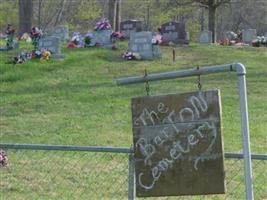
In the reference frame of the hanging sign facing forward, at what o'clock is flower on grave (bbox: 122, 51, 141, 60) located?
The flower on grave is roughly at 6 o'clock from the hanging sign.

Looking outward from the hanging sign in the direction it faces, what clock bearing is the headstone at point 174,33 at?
The headstone is roughly at 6 o'clock from the hanging sign.

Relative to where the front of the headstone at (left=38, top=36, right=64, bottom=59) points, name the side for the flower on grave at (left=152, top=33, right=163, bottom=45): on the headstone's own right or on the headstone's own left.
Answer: on the headstone's own left

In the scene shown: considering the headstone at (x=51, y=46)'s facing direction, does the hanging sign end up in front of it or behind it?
in front

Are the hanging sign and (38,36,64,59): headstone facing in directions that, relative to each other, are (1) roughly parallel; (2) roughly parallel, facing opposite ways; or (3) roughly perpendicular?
roughly parallel

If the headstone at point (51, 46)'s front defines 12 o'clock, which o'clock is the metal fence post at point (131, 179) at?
The metal fence post is roughly at 12 o'clock from the headstone.

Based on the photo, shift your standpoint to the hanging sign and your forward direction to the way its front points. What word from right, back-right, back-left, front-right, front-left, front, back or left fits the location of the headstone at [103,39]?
back

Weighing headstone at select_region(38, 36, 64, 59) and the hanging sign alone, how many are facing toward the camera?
2

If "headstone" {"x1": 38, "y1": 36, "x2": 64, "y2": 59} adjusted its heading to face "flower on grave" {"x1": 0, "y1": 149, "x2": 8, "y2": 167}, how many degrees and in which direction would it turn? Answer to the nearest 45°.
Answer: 0° — it already faces it

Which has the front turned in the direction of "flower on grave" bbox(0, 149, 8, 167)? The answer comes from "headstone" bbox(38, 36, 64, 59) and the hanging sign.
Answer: the headstone

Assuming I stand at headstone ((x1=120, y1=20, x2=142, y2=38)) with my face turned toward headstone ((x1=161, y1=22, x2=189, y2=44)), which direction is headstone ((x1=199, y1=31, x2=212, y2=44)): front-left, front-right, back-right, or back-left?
front-left

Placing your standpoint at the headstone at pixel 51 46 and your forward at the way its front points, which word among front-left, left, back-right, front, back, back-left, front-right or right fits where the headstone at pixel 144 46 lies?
left

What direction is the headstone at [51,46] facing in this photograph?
toward the camera

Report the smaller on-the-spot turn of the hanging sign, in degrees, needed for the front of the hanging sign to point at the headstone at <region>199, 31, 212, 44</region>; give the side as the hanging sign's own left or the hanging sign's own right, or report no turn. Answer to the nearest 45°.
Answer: approximately 180°

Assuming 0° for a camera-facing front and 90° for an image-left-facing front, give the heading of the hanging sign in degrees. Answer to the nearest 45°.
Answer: approximately 0°

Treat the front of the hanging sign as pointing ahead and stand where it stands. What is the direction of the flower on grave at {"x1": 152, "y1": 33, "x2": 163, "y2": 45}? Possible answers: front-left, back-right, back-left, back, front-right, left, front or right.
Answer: back

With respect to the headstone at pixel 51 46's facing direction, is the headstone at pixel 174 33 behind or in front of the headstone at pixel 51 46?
behind
